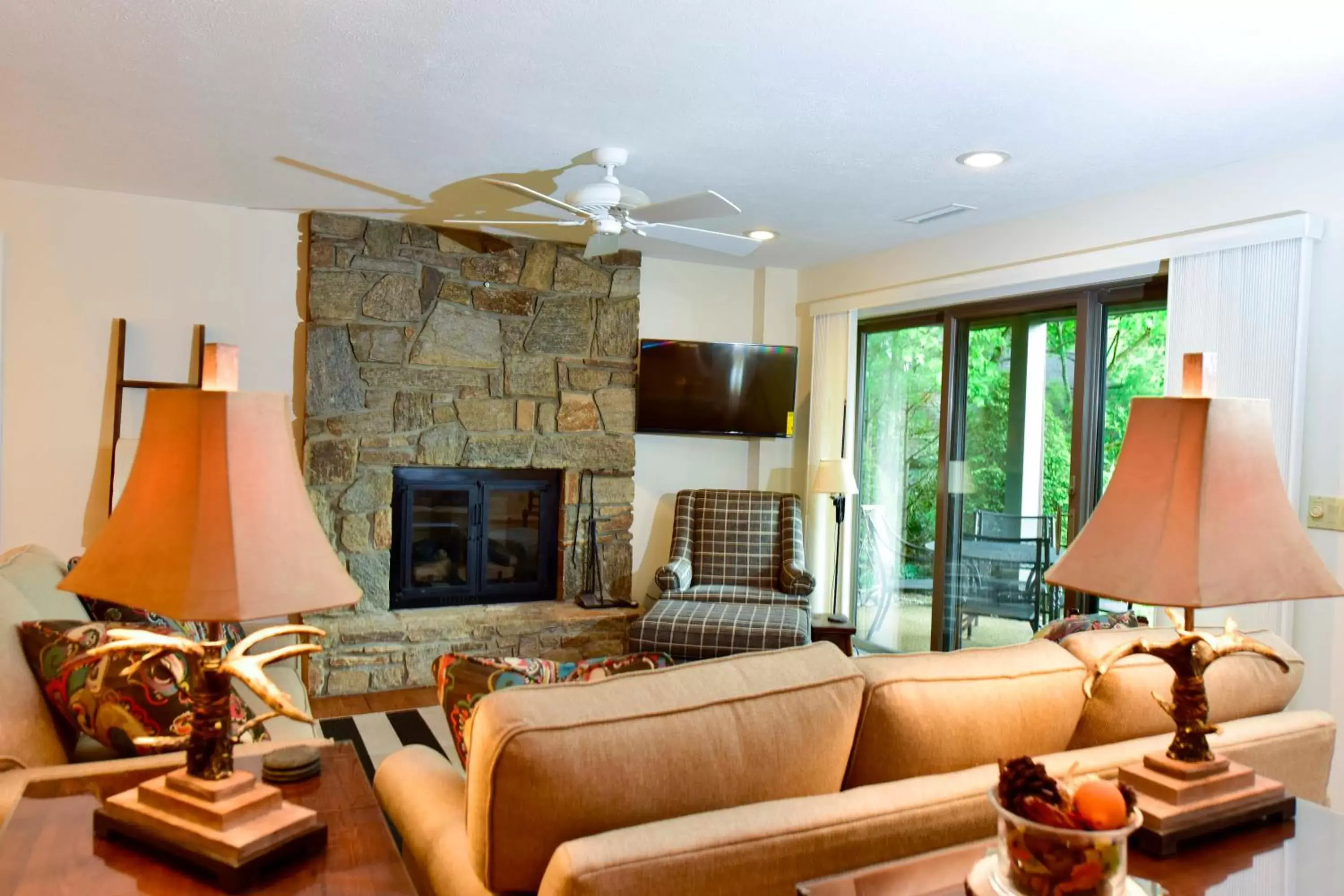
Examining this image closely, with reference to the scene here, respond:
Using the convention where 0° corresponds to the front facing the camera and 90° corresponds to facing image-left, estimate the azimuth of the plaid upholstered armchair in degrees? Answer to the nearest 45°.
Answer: approximately 0°

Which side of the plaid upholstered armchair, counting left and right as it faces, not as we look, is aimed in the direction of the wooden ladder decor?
right

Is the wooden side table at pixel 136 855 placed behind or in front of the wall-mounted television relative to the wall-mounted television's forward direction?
in front

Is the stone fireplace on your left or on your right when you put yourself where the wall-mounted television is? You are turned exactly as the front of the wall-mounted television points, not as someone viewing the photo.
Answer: on your right

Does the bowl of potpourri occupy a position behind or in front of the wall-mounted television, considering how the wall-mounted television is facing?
in front

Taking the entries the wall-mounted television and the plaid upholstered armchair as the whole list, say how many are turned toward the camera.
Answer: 2

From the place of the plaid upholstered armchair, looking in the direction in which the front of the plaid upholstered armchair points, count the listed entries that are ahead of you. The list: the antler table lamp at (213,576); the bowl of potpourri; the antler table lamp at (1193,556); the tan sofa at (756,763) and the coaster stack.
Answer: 5

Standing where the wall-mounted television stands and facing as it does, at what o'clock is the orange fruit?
The orange fruit is roughly at 12 o'clock from the wall-mounted television.

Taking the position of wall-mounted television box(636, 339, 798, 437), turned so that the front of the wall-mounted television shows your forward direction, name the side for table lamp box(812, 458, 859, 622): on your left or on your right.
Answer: on your left

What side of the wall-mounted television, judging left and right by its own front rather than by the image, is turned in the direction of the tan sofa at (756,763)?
front

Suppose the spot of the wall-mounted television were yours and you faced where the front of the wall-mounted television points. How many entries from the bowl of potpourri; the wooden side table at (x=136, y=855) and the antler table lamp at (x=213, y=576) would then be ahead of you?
3

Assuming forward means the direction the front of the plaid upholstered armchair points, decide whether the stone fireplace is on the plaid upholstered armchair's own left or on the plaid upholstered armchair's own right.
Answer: on the plaid upholstered armchair's own right

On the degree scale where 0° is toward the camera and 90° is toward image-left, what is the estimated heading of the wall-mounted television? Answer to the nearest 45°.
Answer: approximately 0°
